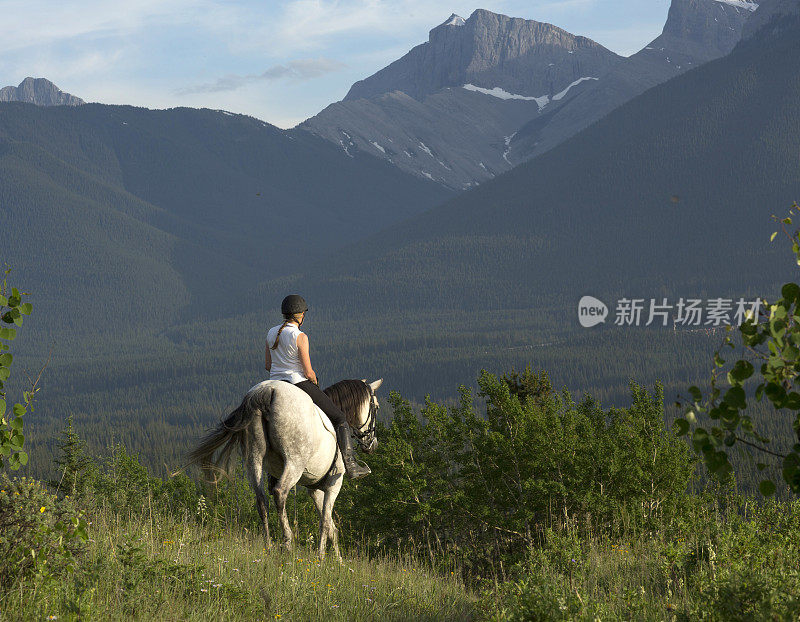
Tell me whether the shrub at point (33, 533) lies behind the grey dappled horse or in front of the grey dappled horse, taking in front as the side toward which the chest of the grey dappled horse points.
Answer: behind

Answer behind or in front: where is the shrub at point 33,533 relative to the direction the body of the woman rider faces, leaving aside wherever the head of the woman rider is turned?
behind

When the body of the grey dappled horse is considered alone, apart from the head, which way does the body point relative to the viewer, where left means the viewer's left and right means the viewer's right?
facing away from the viewer and to the right of the viewer

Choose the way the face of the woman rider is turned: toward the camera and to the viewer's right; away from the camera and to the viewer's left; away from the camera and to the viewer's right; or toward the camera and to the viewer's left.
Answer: away from the camera and to the viewer's right

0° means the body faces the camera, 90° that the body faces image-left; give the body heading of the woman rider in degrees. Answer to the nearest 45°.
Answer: approximately 225°
